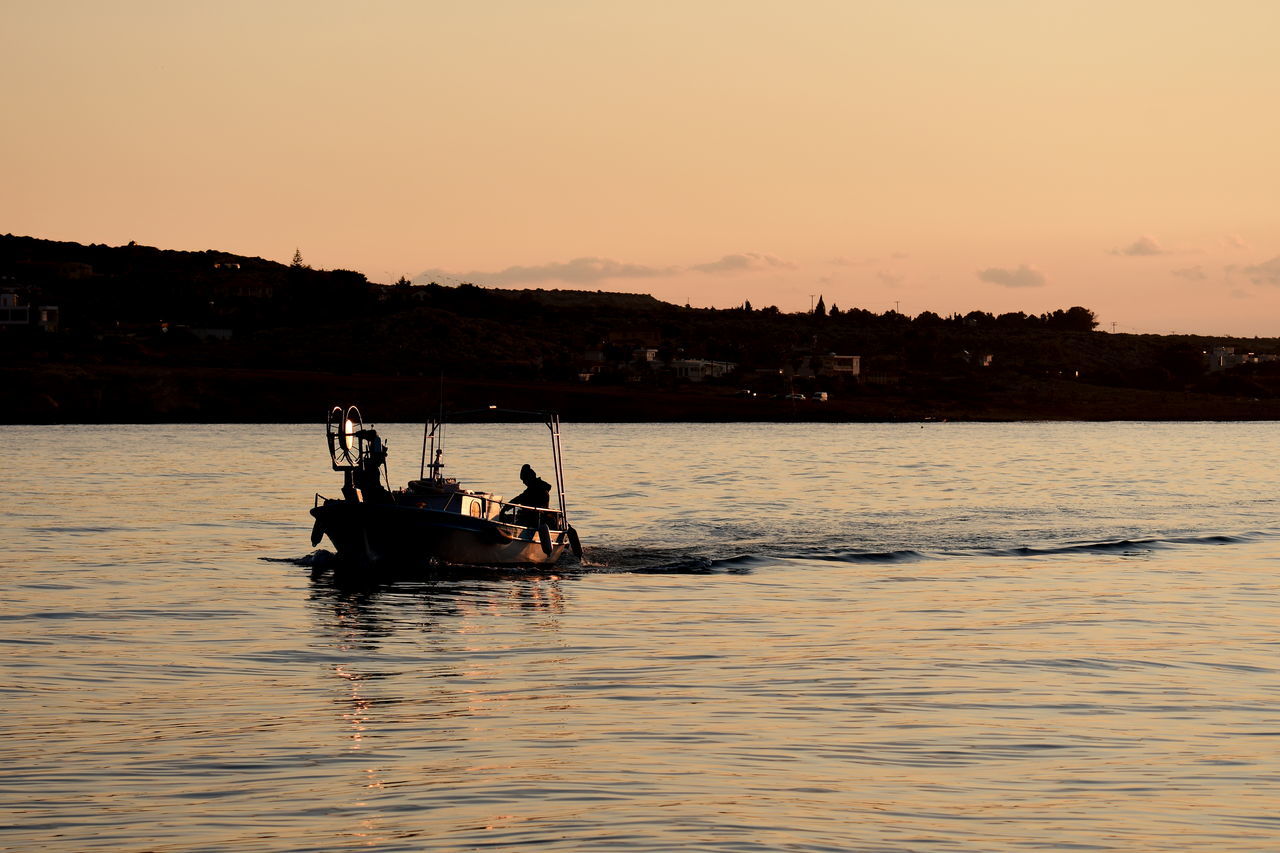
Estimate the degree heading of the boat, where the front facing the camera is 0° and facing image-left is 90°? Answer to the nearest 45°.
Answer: approximately 45°

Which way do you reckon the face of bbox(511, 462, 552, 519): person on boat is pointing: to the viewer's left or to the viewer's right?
to the viewer's left
